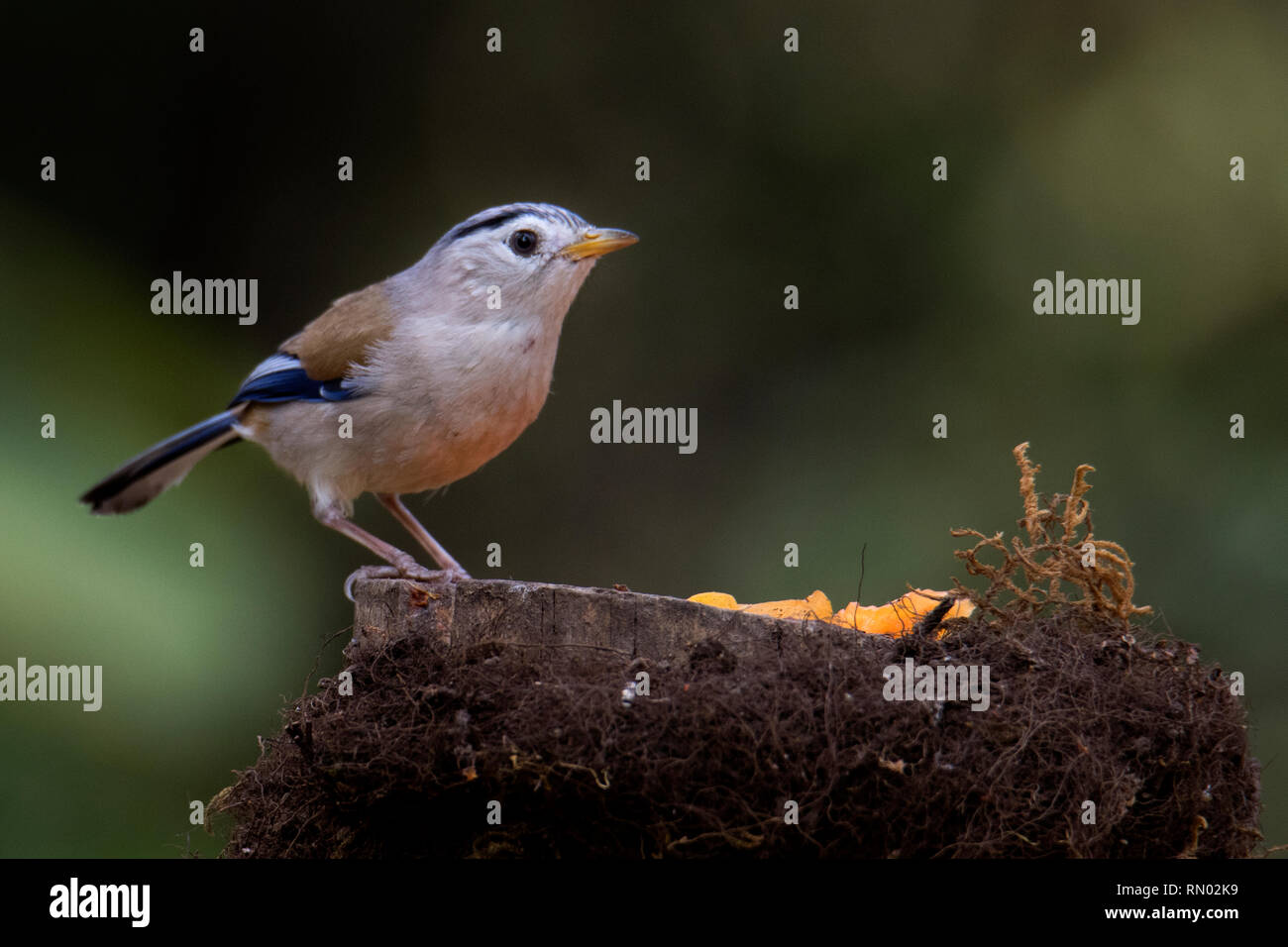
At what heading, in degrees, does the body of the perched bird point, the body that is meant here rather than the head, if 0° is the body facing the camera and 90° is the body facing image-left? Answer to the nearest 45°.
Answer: approximately 270°
